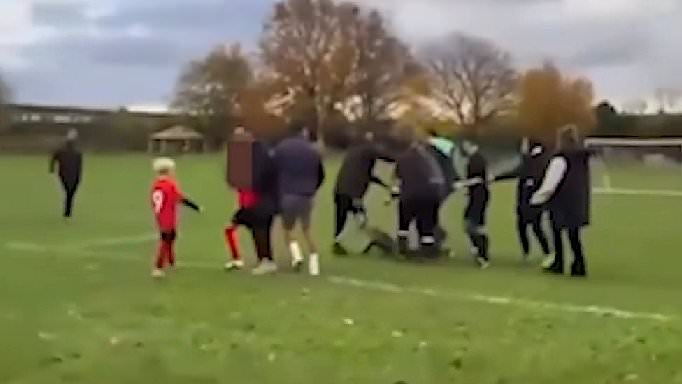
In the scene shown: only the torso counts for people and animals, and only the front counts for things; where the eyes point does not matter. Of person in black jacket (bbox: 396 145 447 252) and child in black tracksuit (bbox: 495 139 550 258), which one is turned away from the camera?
the person in black jacket

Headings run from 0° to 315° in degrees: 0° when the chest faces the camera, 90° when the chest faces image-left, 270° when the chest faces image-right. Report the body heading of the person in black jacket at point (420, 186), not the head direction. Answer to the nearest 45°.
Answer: approximately 180°

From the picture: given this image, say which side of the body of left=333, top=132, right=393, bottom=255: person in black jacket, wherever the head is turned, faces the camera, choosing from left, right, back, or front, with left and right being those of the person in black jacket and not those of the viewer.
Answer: right

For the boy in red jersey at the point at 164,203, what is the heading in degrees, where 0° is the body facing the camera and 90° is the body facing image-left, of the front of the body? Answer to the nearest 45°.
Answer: approximately 225°

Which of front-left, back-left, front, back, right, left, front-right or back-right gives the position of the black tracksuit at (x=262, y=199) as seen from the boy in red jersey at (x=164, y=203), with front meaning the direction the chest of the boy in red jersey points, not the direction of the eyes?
front-right

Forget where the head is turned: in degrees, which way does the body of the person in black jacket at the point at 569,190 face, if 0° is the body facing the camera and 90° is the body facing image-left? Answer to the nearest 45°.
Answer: approximately 135°

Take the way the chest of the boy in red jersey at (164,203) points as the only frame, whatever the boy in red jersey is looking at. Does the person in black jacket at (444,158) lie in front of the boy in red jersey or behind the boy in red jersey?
in front

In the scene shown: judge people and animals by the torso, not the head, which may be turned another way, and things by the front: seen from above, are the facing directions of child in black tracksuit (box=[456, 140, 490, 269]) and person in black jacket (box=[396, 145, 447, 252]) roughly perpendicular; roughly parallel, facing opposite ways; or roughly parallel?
roughly perpendicular

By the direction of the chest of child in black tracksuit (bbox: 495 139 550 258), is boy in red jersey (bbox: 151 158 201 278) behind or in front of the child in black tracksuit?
in front

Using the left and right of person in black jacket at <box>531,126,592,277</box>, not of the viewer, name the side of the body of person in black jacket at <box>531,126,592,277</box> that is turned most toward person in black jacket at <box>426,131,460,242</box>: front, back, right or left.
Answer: front

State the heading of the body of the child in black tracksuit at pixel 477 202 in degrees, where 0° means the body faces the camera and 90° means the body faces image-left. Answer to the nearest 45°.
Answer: approximately 90°

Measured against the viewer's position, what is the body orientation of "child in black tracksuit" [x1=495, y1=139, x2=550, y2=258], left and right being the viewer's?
facing to the left of the viewer
